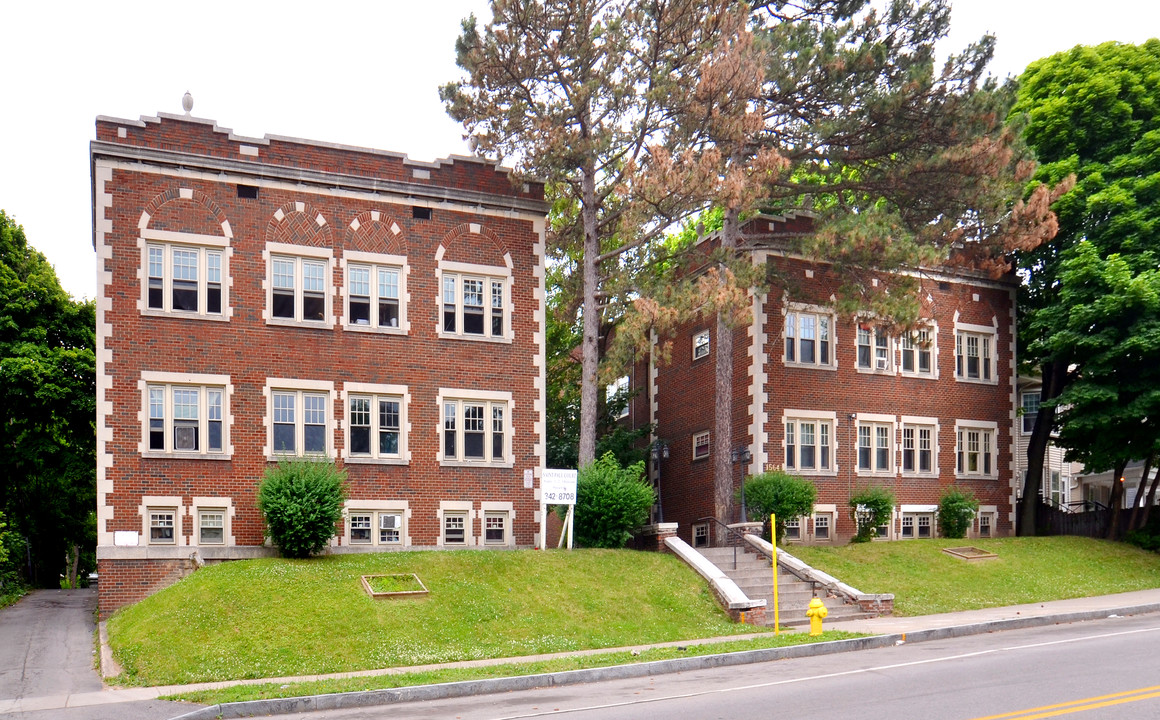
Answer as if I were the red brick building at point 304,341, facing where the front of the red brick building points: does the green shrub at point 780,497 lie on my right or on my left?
on my left

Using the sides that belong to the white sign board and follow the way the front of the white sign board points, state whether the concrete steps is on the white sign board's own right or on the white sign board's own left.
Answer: on the white sign board's own left

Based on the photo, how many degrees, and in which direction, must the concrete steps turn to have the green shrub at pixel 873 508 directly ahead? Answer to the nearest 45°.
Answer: approximately 135° to its left

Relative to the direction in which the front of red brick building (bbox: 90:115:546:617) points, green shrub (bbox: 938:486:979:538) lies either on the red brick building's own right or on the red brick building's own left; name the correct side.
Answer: on the red brick building's own left

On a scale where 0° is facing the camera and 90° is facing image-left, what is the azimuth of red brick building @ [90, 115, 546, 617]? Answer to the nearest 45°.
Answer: approximately 0°

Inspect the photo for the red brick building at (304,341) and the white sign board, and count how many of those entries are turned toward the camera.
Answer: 2

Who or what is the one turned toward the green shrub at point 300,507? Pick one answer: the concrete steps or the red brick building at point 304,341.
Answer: the red brick building

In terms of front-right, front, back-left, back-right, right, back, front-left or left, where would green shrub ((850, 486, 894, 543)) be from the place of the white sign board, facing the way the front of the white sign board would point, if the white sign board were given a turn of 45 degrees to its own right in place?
back

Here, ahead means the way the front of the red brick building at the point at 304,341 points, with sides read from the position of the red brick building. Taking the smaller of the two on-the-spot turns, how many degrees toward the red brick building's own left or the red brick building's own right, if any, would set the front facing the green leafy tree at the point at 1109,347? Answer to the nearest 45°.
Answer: approximately 90° to the red brick building's own left

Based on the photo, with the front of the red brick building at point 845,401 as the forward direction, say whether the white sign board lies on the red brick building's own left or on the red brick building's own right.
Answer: on the red brick building's own right

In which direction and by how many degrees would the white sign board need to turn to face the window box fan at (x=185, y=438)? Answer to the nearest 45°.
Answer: approximately 90° to its right
